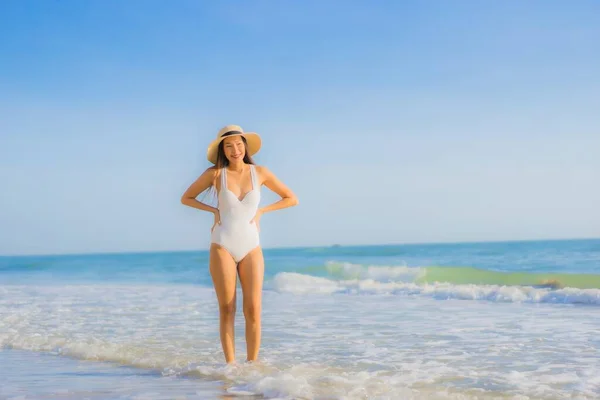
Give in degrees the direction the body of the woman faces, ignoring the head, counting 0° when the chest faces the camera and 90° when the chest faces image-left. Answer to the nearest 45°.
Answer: approximately 0°
